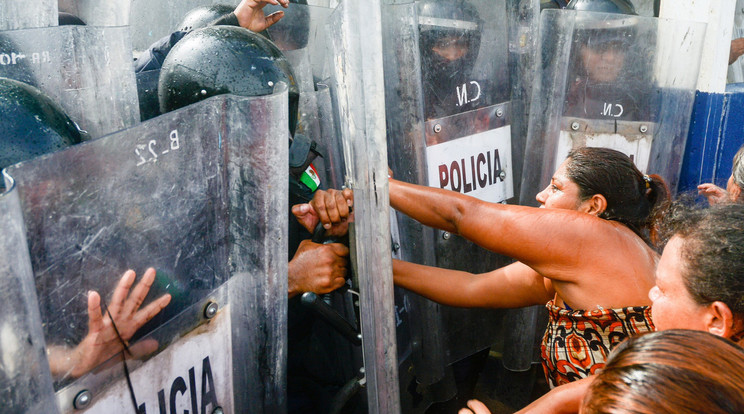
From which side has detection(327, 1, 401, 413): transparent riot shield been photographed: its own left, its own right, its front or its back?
right

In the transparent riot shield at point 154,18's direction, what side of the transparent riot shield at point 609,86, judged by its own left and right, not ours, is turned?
right

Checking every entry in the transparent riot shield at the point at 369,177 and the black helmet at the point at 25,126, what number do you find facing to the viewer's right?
2

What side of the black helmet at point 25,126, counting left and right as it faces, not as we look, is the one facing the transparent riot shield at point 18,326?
right

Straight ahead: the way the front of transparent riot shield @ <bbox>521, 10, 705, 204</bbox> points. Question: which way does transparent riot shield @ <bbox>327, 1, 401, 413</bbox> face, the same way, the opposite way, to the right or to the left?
to the left

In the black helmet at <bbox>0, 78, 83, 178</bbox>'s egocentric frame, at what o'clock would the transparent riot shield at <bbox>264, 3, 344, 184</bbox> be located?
The transparent riot shield is roughly at 11 o'clock from the black helmet.

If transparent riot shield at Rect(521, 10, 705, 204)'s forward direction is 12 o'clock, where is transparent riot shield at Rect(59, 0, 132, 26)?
transparent riot shield at Rect(59, 0, 132, 26) is roughly at 3 o'clock from transparent riot shield at Rect(521, 10, 705, 204).

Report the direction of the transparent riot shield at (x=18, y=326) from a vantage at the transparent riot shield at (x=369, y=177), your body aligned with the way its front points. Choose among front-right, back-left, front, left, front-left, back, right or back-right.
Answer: back-right

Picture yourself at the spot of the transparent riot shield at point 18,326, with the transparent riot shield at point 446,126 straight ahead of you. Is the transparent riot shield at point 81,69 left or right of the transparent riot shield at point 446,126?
left

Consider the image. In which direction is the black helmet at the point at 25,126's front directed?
to the viewer's right

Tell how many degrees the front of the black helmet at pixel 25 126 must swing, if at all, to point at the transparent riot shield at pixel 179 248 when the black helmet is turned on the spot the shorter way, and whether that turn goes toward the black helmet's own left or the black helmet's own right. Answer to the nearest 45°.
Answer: approximately 45° to the black helmet's own right
